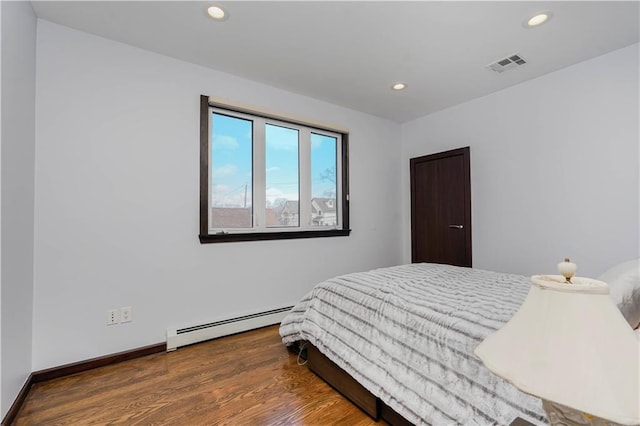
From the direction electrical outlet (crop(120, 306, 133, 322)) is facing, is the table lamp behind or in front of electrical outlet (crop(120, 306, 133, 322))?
in front

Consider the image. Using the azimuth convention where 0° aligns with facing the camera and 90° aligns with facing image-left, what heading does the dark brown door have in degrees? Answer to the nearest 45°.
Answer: approximately 45°

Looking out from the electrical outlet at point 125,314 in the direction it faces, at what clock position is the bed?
The bed is roughly at 11 o'clock from the electrical outlet.

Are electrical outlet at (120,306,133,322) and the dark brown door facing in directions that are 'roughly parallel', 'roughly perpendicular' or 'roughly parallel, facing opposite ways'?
roughly perpendicular

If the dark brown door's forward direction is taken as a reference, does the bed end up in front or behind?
in front

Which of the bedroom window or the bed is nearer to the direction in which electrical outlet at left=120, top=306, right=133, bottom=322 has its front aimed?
the bed

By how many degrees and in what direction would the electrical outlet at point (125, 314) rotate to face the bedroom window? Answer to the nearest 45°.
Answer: approximately 90° to its left

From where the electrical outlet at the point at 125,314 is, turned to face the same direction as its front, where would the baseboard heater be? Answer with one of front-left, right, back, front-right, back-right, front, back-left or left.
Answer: left

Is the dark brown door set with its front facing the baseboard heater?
yes
